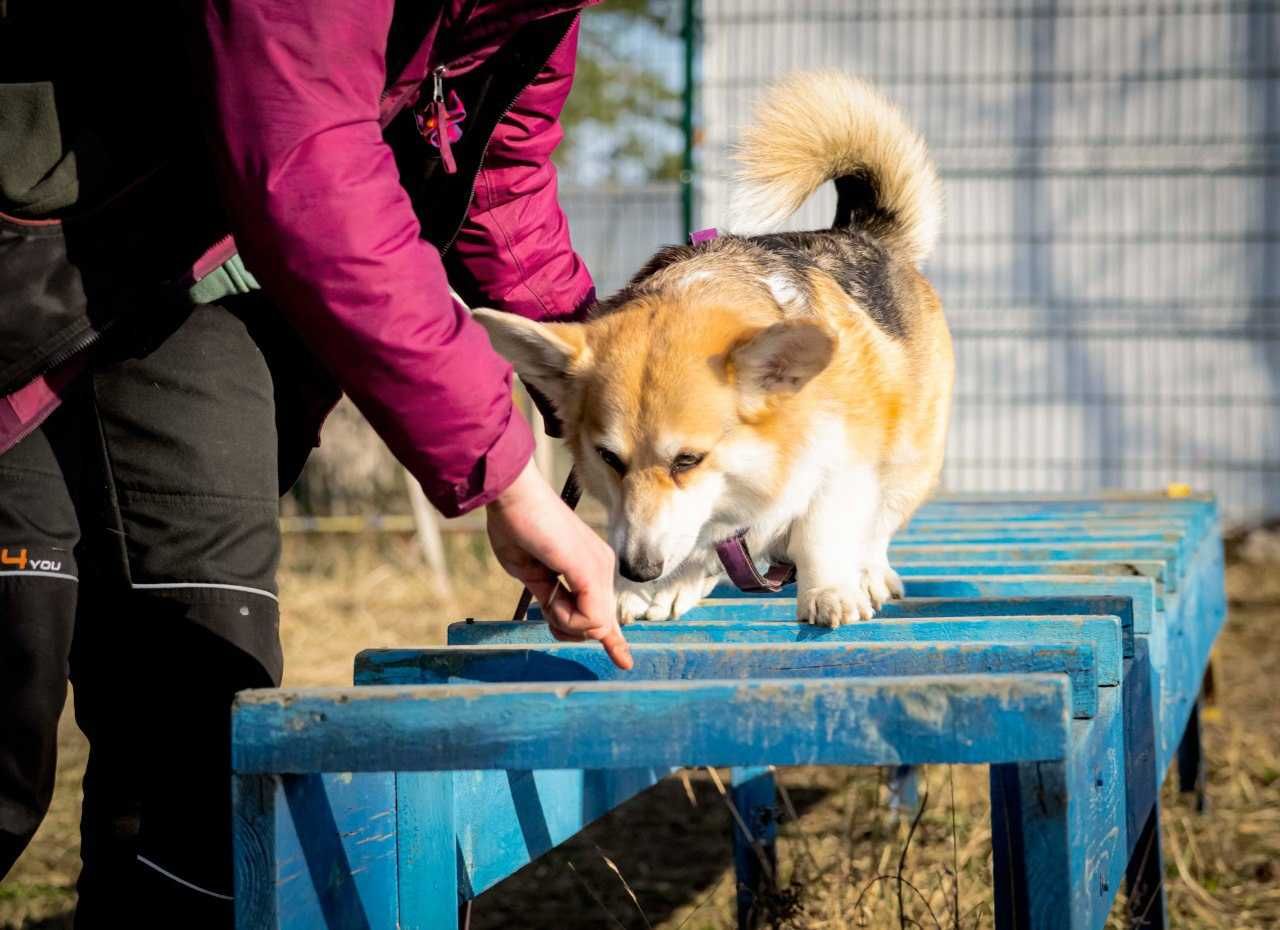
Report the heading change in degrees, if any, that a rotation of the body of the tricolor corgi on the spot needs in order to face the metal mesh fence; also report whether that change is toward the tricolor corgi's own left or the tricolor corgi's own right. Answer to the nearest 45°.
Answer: approximately 135° to the tricolor corgi's own right

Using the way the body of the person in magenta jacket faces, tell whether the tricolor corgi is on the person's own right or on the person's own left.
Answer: on the person's own left

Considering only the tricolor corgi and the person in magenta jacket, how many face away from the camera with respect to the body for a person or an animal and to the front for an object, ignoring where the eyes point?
0

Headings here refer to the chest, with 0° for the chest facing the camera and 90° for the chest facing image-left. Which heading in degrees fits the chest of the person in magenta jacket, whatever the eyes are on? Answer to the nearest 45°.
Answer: approximately 315°

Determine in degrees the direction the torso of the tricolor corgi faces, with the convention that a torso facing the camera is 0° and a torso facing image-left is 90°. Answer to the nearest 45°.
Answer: approximately 45°
